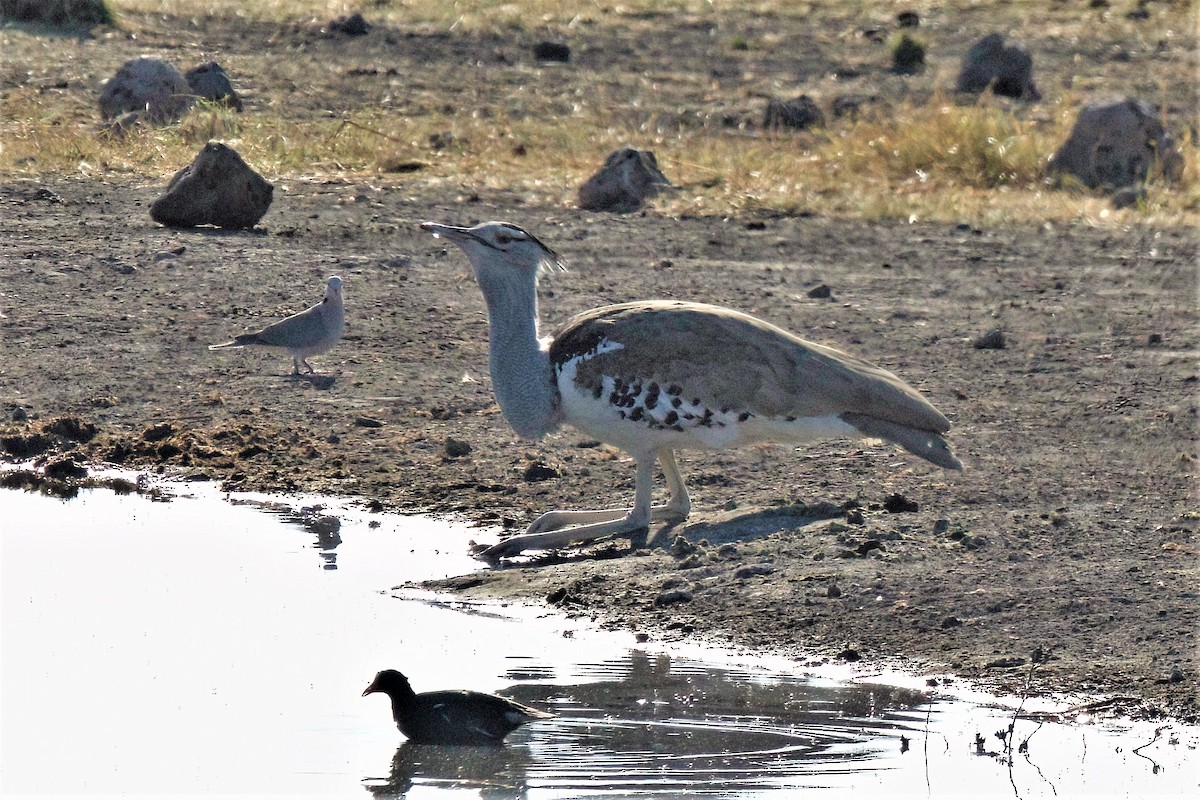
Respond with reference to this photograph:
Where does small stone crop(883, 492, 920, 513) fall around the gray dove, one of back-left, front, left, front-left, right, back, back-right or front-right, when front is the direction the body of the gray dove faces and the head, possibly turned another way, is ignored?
front-right

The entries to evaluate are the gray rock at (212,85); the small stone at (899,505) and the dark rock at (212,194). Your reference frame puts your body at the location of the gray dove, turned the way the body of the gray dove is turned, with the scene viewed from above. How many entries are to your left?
2

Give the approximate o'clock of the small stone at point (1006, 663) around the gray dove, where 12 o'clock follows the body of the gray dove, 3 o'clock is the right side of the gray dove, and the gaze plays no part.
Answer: The small stone is roughly at 2 o'clock from the gray dove.

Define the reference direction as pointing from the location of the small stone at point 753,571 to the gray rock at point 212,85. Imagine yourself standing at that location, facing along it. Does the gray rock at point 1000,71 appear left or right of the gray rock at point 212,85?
right

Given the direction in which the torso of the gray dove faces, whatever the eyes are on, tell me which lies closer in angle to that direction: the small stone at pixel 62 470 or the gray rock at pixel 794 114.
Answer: the gray rock

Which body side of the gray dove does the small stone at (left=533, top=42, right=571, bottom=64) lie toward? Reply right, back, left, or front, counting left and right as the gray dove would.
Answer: left

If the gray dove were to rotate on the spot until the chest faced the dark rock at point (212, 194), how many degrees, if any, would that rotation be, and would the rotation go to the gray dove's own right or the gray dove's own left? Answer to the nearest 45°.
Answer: approximately 90° to the gray dove's own left

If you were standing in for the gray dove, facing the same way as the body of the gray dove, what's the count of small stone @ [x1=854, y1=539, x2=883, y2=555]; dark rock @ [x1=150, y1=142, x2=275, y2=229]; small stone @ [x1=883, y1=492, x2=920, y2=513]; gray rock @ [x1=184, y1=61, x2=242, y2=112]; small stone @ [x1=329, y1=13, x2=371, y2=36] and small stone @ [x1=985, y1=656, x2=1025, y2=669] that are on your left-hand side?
3

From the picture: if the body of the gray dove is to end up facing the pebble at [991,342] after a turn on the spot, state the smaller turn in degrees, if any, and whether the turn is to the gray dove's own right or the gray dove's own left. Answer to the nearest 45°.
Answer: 0° — it already faces it

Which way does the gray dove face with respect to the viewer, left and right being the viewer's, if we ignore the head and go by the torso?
facing to the right of the viewer

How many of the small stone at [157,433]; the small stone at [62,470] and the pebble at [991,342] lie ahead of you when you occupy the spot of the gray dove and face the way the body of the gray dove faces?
1

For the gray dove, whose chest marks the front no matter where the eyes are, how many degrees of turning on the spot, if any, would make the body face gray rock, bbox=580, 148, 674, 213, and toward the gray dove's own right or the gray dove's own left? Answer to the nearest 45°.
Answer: approximately 45° to the gray dove's own left

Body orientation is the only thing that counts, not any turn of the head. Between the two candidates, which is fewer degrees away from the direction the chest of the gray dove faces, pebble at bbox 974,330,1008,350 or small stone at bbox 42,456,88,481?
the pebble

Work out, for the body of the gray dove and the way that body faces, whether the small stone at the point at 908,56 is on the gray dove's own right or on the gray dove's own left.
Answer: on the gray dove's own left

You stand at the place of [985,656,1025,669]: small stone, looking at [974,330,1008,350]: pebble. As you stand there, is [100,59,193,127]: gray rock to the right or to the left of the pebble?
left
